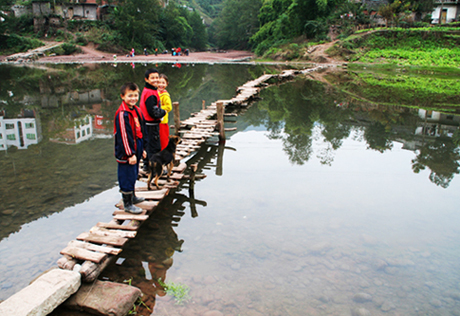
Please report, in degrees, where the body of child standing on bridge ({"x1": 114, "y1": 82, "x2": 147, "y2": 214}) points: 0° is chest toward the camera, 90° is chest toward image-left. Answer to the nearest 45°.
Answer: approximately 315°

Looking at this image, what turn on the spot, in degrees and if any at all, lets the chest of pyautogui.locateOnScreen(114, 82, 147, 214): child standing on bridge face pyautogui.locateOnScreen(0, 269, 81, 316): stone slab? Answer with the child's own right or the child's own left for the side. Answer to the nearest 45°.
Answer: approximately 90° to the child's own right

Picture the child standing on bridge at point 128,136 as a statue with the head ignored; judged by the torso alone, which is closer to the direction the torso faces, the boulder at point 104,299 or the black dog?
the boulder

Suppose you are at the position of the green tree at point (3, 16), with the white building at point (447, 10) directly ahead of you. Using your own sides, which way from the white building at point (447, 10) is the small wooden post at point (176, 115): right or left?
right

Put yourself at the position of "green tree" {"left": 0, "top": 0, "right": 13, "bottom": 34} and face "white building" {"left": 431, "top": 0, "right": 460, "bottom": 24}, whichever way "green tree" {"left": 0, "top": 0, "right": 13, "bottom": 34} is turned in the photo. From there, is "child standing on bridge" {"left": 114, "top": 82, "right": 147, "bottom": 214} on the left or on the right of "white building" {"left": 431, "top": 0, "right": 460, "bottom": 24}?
right
